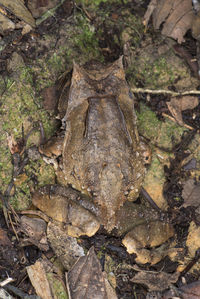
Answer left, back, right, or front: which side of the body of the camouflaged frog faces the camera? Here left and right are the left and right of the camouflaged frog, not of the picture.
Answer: back

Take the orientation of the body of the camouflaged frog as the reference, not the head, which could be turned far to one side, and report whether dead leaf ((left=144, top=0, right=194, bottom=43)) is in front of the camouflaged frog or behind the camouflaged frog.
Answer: in front

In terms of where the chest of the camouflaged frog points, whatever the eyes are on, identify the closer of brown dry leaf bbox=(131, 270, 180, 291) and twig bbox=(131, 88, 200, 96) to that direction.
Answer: the twig

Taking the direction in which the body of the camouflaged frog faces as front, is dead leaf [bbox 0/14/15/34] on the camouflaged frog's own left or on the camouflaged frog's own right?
on the camouflaged frog's own left

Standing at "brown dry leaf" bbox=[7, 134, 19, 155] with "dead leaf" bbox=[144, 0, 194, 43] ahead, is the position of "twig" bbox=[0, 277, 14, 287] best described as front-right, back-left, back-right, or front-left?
back-right

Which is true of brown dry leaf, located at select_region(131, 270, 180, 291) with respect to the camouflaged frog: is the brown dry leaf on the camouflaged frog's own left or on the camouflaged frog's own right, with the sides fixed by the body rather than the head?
on the camouflaged frog's own right

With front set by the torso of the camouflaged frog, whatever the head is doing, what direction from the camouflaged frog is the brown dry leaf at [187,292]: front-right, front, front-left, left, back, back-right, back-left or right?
right
